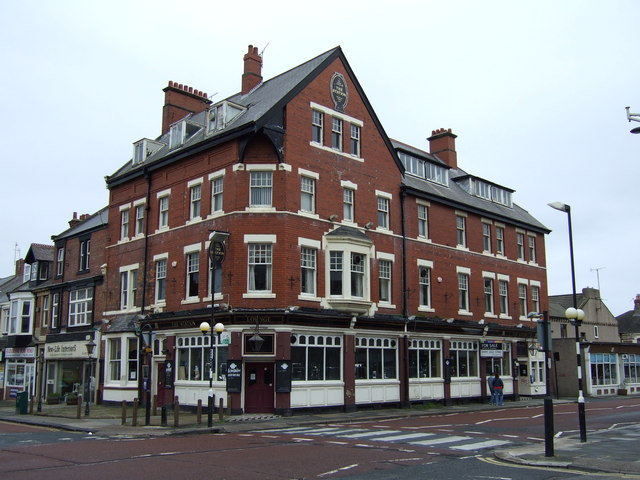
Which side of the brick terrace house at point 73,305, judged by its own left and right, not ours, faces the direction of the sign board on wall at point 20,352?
right

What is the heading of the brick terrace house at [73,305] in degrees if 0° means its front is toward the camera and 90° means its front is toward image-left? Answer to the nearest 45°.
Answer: approximately 45°

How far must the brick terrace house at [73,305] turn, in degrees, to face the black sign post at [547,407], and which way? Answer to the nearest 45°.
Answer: approximately 45° to its left

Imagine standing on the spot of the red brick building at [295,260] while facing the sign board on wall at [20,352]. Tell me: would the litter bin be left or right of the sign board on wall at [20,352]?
left

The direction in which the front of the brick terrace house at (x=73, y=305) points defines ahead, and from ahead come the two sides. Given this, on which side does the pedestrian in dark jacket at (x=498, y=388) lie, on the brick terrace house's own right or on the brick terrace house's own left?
on the brick terrace house's own left

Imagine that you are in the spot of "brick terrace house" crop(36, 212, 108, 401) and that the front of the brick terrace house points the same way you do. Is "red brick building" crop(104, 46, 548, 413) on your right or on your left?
on your left
